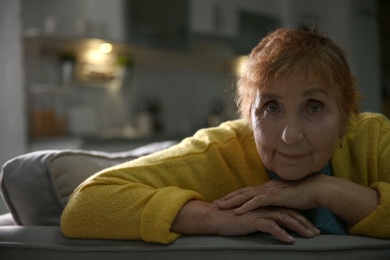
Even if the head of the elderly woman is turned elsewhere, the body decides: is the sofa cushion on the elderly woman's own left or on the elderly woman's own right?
on the elderly woman's own right

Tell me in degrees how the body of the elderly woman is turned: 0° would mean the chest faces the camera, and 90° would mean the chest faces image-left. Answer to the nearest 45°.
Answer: approximately 0°

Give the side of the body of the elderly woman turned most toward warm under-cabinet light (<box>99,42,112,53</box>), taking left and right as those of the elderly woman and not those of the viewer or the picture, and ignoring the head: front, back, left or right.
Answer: back
